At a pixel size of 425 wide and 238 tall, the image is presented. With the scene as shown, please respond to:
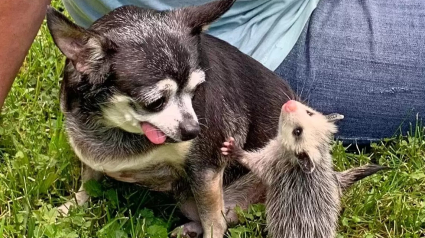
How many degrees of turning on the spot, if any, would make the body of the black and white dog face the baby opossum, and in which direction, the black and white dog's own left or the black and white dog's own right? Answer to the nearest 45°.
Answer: approximately 135° to the black and white dog's own left

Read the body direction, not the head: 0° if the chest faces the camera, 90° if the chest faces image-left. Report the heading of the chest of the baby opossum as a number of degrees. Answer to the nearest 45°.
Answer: approximately 135°

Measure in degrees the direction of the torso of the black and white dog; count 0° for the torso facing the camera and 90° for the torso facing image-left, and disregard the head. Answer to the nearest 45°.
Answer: approximately 45°

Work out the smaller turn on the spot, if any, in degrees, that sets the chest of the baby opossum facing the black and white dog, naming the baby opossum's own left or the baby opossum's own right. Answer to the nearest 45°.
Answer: approximately 45° to the baby opossum's own left

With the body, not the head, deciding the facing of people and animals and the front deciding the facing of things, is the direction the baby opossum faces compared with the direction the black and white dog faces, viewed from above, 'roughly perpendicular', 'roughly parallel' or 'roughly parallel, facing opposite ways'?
roughly perpendicular
